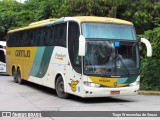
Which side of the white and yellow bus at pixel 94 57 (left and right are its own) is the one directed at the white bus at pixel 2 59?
back

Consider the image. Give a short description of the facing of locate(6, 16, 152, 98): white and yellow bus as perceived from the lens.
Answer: facing the viewer and to the right of the viewer
